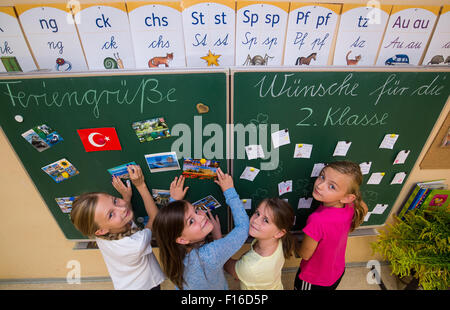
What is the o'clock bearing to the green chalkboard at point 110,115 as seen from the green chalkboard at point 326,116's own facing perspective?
the green chalkboard at point 110,115 is roughly at 2 o'clock from the green chalkboard at point 326,116.

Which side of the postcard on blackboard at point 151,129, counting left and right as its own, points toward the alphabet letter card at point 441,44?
left

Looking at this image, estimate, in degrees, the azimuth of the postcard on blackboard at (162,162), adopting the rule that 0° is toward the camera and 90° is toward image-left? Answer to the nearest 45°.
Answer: approximately 0°

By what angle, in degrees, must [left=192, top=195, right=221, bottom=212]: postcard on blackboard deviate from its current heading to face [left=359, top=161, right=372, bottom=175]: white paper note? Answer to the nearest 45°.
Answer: approximately 90° to its left

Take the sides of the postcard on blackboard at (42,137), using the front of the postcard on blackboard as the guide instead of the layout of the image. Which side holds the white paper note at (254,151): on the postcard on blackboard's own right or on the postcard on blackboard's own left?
on the postcard on blackboard's own left

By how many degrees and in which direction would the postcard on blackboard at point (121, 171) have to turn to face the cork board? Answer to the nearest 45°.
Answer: approximately 45° to its left

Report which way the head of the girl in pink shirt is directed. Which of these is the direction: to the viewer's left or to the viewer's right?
to the viewer's left

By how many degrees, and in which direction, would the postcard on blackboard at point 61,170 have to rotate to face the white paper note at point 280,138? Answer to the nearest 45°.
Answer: approximately 45° to its left

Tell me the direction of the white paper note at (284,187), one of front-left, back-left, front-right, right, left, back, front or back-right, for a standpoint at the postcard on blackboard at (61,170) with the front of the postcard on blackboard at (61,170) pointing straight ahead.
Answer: front-left
